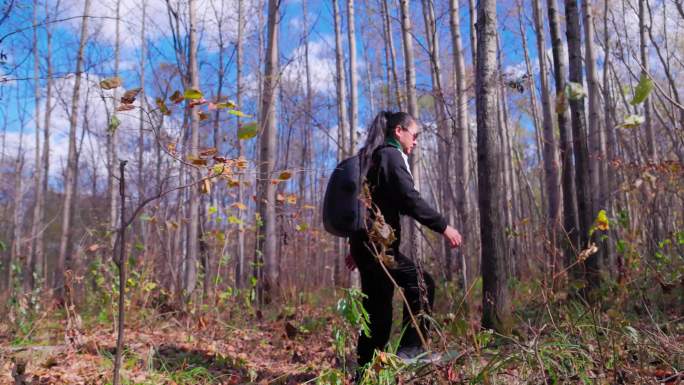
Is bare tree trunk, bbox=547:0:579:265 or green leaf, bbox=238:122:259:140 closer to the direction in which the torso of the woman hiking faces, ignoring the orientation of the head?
the bare tree trunk

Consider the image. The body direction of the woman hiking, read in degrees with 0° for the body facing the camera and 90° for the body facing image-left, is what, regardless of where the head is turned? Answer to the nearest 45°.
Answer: approximately 270°

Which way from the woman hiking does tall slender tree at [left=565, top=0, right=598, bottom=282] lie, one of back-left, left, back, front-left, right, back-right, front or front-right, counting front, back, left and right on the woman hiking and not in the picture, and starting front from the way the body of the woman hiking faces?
front-left

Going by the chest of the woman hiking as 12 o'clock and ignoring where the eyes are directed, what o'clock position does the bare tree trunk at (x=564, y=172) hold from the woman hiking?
The bare tree trunk is roughly at 10 o'clock from the woman hiking.

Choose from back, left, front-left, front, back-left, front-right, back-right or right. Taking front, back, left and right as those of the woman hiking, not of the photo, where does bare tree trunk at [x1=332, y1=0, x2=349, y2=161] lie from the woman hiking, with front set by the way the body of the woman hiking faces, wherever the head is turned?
left

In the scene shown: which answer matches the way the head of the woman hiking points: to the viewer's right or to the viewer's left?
to the viewer's right

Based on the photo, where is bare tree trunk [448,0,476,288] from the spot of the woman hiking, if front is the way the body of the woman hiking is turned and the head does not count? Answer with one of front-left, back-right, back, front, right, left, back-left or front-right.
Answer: left

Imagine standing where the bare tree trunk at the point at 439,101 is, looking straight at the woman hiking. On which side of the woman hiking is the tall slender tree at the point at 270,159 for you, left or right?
right

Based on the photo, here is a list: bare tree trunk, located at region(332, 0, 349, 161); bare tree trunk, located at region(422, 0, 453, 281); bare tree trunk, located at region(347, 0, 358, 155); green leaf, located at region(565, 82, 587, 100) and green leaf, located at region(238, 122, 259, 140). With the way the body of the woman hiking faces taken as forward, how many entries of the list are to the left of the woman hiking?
3
